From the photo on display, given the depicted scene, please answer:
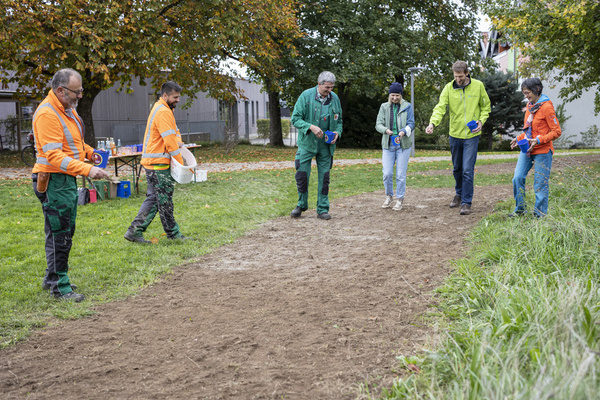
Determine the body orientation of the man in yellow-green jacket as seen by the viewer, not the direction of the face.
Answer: toward the camera

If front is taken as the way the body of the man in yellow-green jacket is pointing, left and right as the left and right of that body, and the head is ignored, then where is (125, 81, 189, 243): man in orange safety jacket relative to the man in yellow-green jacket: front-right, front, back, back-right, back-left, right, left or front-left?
front-right

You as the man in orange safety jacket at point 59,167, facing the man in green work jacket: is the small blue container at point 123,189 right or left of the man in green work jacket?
left

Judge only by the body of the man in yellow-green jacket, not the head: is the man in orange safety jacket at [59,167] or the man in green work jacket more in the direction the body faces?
the man in orange safety jacket

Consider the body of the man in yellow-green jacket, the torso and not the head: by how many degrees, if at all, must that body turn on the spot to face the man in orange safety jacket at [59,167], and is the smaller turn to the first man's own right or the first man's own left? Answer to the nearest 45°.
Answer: approximately 45° to the first man's own right

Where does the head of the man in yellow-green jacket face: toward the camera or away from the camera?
toward the camera

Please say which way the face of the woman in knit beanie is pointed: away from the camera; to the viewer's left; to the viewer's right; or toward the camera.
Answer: toward the camera

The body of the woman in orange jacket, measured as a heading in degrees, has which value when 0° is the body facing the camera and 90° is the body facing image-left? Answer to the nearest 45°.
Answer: approximately 45°

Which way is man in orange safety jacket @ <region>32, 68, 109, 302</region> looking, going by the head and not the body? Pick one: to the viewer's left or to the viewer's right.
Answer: to the viewer's right

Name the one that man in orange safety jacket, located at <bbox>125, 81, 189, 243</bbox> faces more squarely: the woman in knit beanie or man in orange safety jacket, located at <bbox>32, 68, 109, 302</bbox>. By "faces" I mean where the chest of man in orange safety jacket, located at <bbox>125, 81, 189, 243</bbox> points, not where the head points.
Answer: the woman in knit beanie

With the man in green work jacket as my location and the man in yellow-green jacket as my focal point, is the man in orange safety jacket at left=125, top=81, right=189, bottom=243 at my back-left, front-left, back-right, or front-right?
back-right

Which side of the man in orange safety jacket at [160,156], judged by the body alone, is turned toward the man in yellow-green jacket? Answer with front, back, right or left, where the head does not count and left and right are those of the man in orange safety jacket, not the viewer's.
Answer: front

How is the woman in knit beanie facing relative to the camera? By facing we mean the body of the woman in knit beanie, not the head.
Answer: toward the camera

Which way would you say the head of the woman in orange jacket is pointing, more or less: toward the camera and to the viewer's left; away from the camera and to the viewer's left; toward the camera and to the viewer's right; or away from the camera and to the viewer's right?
toward the camera and to the viewer's left

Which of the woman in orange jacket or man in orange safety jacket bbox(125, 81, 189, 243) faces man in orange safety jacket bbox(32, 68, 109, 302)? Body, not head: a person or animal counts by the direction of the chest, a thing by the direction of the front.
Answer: the woman in orange jacket

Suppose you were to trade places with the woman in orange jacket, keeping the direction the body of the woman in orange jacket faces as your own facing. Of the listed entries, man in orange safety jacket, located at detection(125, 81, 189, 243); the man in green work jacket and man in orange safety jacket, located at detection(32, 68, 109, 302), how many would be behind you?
0

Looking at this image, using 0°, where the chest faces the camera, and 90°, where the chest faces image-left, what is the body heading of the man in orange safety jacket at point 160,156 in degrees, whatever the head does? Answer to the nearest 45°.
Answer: approximately 270°

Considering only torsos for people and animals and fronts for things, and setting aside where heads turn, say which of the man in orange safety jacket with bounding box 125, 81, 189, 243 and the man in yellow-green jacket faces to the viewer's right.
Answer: the man in orange safety jacket
